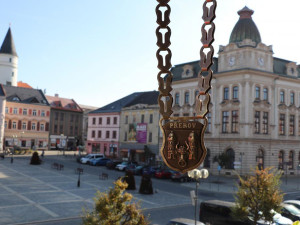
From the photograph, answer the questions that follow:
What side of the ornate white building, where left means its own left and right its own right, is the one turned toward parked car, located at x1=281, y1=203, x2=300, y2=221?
front

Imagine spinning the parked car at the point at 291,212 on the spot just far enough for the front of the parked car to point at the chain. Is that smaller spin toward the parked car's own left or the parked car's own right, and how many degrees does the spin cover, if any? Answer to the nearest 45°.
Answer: approximately 45° to the parked car's own left

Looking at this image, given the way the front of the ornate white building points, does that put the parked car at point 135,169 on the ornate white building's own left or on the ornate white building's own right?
on the ornate white building's own right

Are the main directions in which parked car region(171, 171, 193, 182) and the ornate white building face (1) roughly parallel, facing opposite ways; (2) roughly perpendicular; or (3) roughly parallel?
roughly perpendicular

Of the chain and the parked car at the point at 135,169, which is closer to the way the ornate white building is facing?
the chain

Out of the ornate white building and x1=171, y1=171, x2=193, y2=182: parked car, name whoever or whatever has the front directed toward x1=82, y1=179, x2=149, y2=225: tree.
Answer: the ornate white building

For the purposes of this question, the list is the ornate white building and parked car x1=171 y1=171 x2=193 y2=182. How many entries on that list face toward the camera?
1

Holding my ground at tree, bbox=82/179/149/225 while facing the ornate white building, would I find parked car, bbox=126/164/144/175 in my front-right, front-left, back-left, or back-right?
front-left

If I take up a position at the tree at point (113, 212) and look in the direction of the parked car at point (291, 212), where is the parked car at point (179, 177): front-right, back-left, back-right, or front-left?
front-left

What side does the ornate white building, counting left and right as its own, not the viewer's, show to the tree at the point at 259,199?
front

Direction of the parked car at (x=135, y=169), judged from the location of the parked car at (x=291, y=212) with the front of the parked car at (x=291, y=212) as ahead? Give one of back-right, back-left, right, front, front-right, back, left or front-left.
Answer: right

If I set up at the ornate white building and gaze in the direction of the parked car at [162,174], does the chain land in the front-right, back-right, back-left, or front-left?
front-left

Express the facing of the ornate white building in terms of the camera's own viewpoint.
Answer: facing the viewer

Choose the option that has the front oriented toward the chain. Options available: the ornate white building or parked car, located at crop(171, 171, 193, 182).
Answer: the ornate white building

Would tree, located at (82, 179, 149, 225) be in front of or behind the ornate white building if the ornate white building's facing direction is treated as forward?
in front

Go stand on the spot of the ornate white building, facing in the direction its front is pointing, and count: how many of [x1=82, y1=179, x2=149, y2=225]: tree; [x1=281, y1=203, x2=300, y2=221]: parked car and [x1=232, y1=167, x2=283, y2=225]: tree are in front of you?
3

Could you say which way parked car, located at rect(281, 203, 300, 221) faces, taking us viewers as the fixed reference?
facing the viewer and to the left of the viewer

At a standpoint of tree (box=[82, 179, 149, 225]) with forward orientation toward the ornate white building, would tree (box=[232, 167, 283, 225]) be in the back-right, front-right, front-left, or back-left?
front-right
